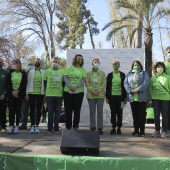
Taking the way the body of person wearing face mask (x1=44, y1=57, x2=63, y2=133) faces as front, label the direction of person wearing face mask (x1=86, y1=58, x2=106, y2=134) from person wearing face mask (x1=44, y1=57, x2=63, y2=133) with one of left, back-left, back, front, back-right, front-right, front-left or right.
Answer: left

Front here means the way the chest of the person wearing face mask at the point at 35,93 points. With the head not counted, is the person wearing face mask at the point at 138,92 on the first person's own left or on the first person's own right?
on the first person's own left

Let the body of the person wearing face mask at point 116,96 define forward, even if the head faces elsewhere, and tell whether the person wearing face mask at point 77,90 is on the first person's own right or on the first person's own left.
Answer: on the first person's own right

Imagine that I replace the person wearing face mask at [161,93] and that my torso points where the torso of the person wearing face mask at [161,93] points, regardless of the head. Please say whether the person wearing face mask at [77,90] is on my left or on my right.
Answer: on my right

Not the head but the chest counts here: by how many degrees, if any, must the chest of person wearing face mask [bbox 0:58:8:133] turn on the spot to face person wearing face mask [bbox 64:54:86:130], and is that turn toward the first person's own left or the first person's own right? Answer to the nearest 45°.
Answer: approximately 45° to the first person's own left

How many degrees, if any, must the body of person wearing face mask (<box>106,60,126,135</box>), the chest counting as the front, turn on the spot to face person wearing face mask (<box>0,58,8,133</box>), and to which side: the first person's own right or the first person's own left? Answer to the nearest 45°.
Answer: approximately 90° to the first person's own right

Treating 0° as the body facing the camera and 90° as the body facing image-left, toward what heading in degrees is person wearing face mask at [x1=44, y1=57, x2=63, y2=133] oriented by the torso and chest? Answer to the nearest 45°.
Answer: approximately 0°
